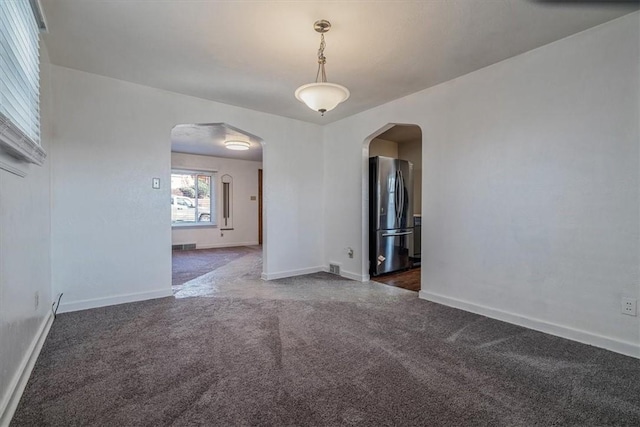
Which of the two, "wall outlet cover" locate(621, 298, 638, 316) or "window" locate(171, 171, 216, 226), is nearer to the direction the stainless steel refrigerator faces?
the wall outlet cover

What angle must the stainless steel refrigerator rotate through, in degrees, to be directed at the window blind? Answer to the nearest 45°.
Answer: approximately 90° to its right

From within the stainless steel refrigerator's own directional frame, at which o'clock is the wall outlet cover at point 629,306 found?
The wall outlet cover is roughly at 12 o'clock from the stainless steel refrigerator.

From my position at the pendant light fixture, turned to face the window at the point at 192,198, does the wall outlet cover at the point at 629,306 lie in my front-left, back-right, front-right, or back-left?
back-right

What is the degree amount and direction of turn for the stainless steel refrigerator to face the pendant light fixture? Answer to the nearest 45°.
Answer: approximately 45° to its right

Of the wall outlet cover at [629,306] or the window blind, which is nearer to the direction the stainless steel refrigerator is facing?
the wall outlet cover

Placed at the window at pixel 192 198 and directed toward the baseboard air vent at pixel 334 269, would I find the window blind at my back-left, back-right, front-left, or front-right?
front-right

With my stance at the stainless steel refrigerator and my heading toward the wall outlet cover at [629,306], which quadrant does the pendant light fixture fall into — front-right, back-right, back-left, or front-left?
front-right

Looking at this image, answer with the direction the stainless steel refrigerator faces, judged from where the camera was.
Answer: facing the viewer and to the right of the viewer

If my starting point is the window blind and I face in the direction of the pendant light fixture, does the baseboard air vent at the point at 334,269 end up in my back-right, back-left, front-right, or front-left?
front-left
